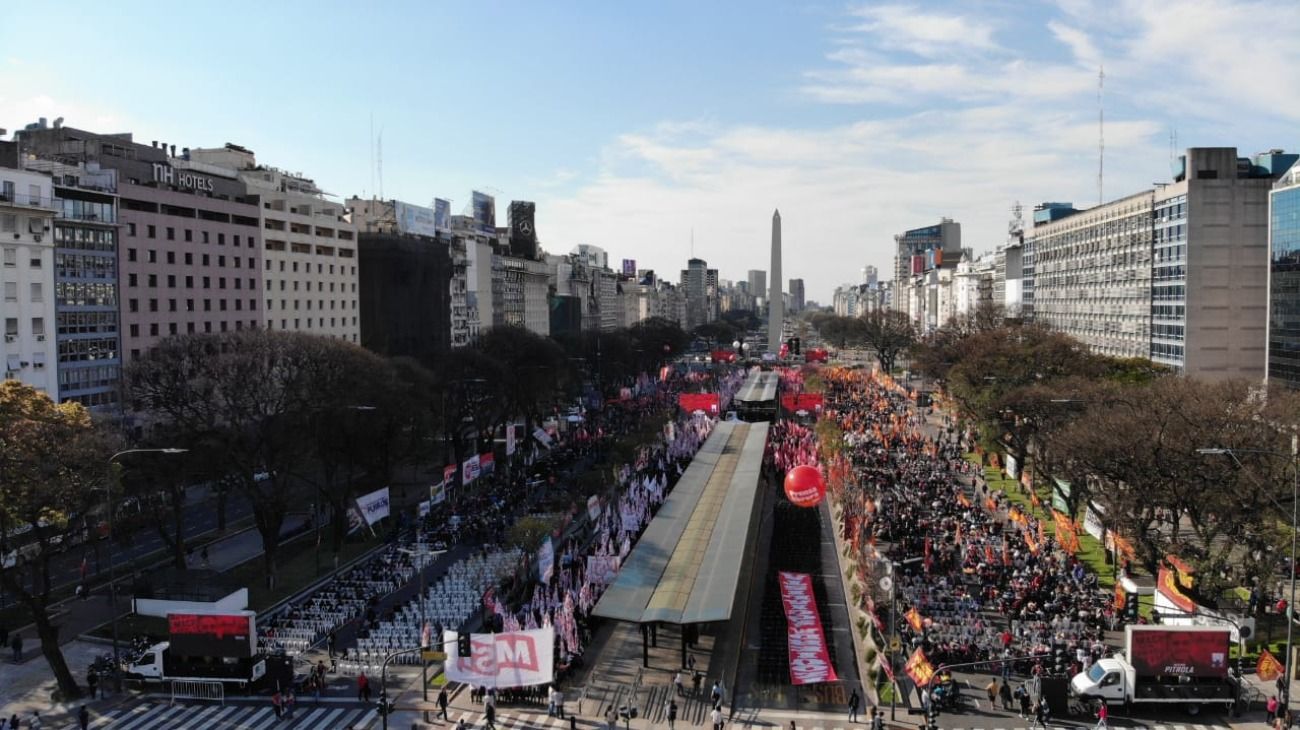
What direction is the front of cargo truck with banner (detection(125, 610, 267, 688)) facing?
to the viewer's left

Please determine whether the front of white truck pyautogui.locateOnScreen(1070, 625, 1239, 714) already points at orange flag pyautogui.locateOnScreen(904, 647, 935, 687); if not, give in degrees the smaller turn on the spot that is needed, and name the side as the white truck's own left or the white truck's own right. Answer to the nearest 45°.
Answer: approximately 45° to the white truck's own left

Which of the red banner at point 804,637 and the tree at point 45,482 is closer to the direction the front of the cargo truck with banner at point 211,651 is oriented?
the tree

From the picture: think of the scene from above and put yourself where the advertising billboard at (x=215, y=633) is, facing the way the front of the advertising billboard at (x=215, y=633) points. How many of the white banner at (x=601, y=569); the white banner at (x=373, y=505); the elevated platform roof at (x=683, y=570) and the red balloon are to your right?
0

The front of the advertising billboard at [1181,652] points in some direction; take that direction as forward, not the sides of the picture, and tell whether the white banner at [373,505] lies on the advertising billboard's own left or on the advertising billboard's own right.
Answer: on the advertising billboard's own right

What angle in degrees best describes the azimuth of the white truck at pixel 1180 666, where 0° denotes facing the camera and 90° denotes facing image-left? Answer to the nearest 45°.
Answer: approximately 90°

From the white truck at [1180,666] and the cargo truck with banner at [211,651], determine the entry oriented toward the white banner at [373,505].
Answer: the white truck

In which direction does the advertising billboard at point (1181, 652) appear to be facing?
toward the camera

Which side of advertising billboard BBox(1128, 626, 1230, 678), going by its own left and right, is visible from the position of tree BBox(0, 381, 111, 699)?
right

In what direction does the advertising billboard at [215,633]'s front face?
toward the camera

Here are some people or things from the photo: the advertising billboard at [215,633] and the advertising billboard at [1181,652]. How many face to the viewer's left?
0

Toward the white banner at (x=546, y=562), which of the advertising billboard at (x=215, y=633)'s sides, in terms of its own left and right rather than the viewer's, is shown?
left

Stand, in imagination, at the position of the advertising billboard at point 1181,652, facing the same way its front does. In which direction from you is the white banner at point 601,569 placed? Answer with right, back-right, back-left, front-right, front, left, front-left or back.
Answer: right

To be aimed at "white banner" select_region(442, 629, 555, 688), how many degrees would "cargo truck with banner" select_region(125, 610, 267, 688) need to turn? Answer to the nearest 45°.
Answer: approximately 135° to its left

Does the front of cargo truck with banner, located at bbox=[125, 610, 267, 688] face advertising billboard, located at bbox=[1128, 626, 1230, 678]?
no

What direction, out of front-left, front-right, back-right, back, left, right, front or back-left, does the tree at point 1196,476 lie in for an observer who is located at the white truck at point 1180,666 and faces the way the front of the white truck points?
right

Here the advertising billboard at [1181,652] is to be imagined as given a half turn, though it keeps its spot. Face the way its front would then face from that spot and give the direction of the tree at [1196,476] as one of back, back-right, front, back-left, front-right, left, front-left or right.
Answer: front

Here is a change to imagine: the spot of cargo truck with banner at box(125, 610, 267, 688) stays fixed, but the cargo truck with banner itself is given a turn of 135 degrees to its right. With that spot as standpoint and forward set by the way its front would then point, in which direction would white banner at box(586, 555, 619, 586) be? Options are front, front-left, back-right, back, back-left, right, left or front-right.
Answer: front-right

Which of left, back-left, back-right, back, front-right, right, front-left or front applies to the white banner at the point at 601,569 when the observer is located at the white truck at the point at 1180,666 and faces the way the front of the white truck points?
front

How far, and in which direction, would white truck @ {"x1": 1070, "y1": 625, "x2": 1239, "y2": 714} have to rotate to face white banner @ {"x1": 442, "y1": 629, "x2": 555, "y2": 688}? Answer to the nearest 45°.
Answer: approximately 45° to its left

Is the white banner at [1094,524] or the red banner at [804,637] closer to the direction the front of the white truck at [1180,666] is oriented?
the red banner

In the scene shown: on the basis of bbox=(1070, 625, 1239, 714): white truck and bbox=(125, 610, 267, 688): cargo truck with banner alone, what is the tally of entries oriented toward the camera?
0

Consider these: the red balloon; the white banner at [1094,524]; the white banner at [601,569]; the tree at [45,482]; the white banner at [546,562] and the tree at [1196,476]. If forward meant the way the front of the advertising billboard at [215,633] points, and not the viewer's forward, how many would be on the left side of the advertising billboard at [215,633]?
5
